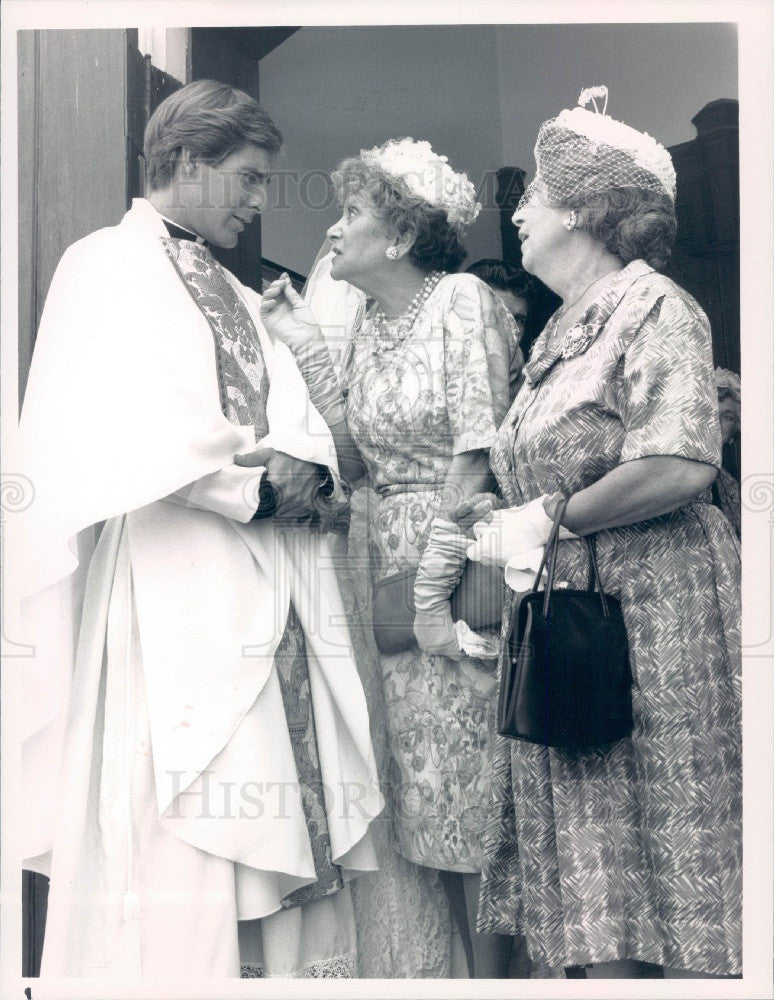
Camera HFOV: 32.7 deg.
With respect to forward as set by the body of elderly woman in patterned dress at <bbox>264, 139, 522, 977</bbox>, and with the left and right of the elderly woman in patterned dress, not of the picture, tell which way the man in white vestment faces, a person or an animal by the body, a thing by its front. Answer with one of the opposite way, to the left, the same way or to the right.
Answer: to the left

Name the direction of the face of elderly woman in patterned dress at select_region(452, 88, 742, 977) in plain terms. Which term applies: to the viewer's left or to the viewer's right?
to the viewer's left

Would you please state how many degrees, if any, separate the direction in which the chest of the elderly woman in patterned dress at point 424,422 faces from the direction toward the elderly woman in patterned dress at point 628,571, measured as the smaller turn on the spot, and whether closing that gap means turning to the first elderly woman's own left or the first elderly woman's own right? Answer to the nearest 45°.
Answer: approximately 135° to the first elderly woman's own left

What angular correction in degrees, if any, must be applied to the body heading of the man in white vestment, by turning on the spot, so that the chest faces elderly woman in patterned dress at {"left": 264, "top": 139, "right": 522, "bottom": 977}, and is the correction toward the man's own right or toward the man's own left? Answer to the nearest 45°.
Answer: approximately 45° to the man's own left

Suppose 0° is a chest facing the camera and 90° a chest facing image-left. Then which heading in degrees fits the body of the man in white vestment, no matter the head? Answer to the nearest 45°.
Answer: approximately 315°

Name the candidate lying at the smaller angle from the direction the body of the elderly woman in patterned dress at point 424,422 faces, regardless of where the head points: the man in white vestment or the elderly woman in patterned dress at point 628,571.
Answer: the man in white vestment

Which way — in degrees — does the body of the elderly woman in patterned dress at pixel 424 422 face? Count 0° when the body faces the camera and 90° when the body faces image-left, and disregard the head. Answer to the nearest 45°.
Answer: approximately 45°

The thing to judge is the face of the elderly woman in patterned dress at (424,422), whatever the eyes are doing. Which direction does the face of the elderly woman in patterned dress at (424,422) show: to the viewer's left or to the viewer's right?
to the viewer's left

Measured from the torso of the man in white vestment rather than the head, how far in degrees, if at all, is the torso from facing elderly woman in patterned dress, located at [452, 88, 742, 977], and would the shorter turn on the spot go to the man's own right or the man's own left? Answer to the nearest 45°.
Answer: approximately 45° to the man's own left
